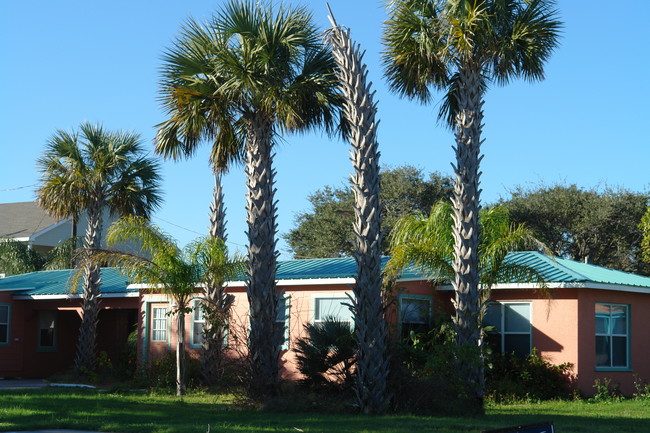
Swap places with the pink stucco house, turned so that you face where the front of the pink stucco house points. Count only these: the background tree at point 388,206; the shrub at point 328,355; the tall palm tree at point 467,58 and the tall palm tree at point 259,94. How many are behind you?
1

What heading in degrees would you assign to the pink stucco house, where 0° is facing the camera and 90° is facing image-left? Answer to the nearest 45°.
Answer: approximately 0°

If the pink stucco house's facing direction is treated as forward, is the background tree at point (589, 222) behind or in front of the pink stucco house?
behind

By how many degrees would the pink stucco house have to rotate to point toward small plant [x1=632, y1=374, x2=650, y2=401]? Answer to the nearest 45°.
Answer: approximately 90° to its left

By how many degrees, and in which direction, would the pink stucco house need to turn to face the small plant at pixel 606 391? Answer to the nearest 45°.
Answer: approximately 45° to its left

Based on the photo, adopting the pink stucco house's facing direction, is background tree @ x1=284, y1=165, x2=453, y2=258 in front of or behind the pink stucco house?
behind

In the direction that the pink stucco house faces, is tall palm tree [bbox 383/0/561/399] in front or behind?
in front
